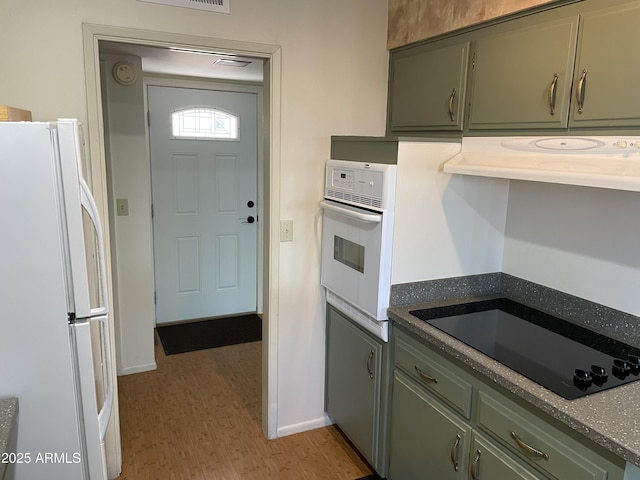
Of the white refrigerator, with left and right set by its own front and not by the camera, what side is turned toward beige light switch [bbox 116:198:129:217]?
left

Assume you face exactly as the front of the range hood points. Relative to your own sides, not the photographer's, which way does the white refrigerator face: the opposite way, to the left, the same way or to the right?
the opposite way

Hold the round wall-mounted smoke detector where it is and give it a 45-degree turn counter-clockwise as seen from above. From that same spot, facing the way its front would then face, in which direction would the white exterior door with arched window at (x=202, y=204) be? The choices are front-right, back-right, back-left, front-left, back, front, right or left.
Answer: left

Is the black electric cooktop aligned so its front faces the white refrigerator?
yes

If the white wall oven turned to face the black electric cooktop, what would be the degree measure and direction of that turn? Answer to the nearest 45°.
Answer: approximately 90° to its left

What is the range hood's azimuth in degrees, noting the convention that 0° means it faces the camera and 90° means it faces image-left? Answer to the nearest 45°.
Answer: approximately 45°

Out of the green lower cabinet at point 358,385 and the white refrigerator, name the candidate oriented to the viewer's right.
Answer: the white refrigerator

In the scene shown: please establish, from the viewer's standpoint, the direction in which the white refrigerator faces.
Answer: facing to the right of the viewer

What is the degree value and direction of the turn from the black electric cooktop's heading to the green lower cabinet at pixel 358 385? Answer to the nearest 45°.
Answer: approximately 45° to its right

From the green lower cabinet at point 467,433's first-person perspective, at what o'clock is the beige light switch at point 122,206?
The beige light switch is roughly at 2 o'clock from the green lower cabinet.
